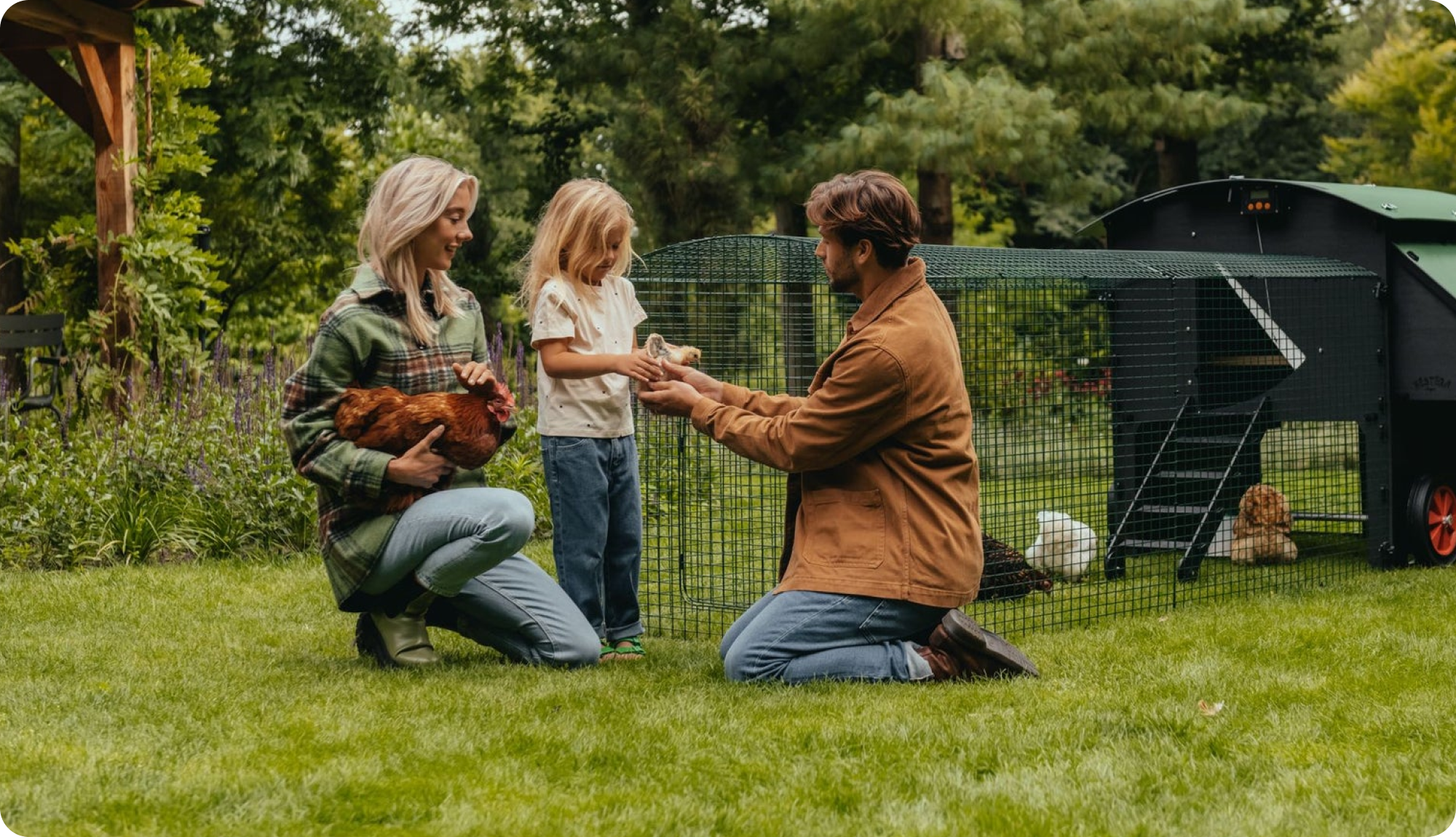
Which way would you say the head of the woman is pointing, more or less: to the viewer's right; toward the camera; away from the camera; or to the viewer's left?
to the viewer's right

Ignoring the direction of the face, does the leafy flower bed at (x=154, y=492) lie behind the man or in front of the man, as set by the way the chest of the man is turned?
in front

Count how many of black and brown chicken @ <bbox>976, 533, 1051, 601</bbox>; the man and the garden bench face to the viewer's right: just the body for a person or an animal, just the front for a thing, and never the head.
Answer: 1

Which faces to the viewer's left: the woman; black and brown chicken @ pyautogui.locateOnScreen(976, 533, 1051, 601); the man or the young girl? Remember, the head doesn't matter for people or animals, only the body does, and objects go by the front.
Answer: the man

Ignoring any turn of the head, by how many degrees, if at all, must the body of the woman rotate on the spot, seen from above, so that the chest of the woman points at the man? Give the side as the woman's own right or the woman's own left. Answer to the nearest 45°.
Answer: approximately 45° to the woman's own left

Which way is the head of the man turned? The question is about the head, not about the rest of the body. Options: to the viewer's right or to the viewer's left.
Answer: to the viewer's left

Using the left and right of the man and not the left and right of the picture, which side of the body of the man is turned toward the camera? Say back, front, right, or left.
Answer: left

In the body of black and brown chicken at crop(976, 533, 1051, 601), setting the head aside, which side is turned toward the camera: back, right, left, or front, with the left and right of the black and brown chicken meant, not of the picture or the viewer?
right

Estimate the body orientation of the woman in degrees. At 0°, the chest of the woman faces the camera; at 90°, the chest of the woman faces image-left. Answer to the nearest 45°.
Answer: approximately 315°

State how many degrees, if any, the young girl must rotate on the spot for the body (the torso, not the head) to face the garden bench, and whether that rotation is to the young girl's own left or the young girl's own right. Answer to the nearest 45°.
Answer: approximately 180°
